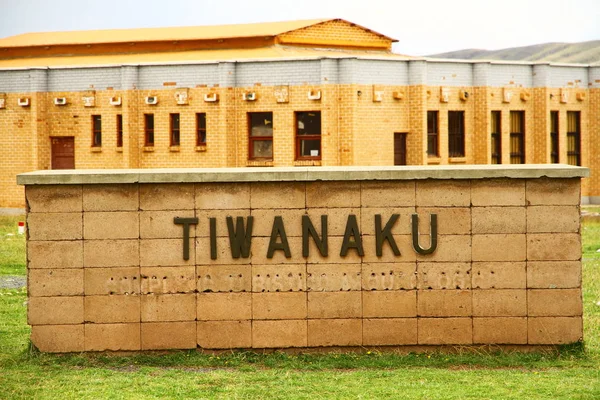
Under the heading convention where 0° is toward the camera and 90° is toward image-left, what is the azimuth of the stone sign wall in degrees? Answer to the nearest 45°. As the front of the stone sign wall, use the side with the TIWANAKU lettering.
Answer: approximately 0°
